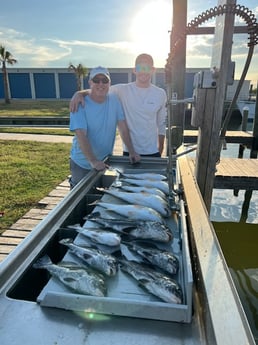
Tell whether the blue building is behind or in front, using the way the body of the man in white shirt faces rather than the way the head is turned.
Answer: behind

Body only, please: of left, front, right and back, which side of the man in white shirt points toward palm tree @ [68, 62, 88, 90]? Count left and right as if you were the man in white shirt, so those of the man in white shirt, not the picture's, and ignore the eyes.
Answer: back

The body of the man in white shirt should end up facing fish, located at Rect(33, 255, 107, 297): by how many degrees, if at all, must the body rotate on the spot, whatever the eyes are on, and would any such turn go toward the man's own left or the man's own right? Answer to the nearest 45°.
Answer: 0° — they already face it

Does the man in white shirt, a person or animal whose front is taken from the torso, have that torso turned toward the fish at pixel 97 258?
yes

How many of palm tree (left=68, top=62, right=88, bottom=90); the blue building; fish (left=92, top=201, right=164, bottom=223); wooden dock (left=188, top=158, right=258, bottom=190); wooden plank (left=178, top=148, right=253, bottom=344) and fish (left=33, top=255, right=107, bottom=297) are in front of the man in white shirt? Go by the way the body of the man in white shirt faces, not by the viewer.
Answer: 3

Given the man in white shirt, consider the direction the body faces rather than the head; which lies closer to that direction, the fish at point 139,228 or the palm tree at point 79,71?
the fish

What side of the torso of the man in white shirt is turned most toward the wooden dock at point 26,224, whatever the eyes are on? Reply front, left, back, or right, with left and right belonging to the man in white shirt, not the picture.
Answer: right

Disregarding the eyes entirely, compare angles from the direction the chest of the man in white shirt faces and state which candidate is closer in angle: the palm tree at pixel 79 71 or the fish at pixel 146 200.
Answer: the fish

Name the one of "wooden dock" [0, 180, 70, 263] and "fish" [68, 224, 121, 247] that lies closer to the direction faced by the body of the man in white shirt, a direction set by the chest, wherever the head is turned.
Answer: the fish

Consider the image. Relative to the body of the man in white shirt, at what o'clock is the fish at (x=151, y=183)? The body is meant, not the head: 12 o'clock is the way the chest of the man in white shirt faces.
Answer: The fish is roughly at 12 o'clock from the man in white shirt.

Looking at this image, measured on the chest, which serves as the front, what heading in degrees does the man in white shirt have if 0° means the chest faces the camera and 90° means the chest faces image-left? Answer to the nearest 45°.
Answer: approximately 0°
